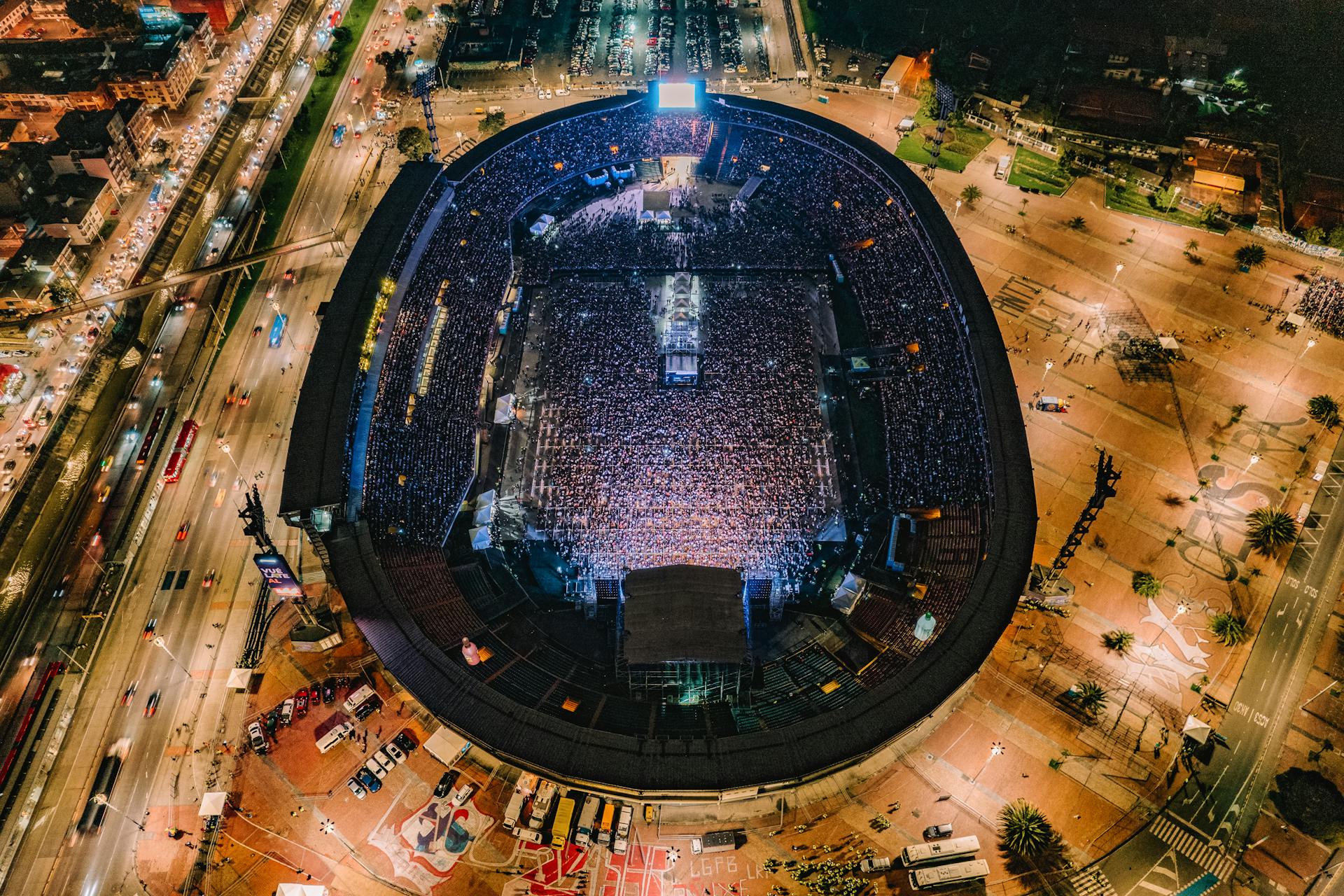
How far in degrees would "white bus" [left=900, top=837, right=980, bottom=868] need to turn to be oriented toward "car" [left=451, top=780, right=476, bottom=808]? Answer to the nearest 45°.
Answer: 0° — it already faces it

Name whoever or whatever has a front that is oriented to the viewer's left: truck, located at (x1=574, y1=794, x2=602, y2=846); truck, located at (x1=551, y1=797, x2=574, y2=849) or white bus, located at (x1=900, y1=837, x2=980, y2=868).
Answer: the white bus

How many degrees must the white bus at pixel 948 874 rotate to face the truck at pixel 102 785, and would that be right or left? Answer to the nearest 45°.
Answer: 0° — it already faces it

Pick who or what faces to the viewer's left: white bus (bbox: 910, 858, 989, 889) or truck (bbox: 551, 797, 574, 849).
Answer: the white bus

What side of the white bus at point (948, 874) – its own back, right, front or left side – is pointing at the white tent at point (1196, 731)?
back

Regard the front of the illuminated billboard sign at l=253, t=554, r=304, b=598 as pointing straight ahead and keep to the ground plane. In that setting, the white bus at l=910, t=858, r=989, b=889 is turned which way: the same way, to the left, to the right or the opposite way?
to the right

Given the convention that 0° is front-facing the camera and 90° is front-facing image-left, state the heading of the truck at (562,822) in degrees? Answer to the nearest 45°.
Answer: approximately 0°

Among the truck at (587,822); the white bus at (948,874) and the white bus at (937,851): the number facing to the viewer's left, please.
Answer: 2

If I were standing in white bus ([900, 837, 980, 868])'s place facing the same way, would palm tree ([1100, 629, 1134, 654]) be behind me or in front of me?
behind

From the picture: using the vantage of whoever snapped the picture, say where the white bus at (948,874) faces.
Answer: facing to the left of the viewer

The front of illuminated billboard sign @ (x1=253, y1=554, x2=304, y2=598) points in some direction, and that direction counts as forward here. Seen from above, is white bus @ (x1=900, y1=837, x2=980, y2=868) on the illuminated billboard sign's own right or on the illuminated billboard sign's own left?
on the illuminated billboard sign's own left

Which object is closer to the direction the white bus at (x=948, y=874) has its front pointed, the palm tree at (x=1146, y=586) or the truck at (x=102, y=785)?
the truck

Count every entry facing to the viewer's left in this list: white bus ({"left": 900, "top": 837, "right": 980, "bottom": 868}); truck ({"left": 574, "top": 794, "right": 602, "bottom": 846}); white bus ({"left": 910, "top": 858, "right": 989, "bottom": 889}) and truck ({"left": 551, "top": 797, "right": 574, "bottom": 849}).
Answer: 2

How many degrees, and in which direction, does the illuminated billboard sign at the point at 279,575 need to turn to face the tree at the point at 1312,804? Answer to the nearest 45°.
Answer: approximately 90° to its left
